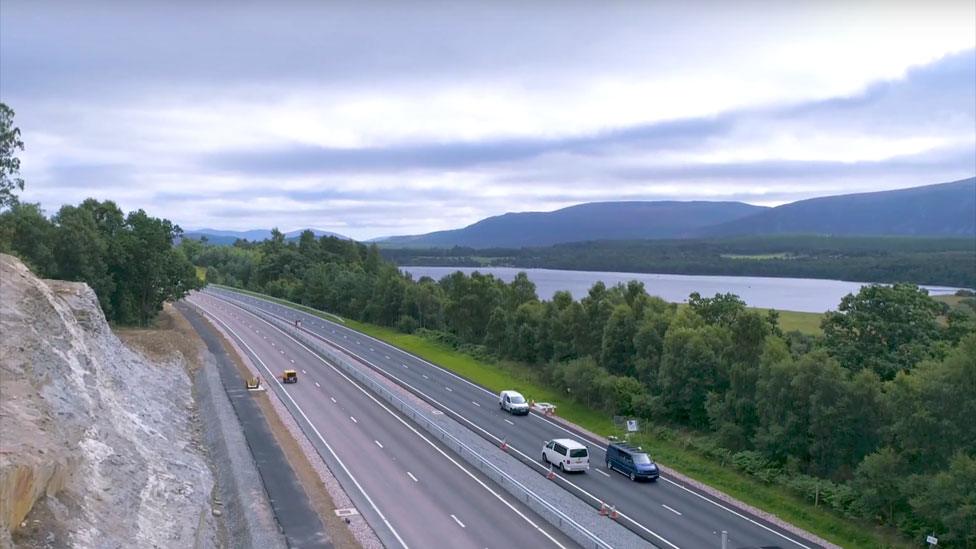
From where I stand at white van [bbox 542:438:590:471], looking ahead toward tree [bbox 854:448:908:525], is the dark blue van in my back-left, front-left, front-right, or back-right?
front-left

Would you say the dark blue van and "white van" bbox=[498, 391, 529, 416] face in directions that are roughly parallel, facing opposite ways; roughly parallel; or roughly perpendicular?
roughly parallel

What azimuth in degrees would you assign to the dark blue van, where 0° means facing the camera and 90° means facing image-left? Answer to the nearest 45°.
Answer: approximately 315°

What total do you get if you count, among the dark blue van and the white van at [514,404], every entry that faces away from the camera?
0

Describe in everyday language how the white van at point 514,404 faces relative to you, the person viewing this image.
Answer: facing the viewer and to the right of the viewer

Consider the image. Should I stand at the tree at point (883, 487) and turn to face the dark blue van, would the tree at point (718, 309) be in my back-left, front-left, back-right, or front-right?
front-right

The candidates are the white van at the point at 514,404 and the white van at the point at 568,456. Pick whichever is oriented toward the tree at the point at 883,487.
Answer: the white van at the point at 514,404

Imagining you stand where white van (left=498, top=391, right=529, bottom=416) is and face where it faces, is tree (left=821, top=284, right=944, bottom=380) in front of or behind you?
in front

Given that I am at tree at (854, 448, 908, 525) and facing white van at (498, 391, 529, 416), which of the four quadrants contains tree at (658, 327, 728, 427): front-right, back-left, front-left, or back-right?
front-right

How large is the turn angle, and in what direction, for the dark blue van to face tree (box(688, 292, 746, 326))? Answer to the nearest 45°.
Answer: approximately 135° to its left

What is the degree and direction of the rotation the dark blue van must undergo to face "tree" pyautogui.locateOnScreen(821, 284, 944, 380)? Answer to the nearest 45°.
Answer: approximately 90° to its left
